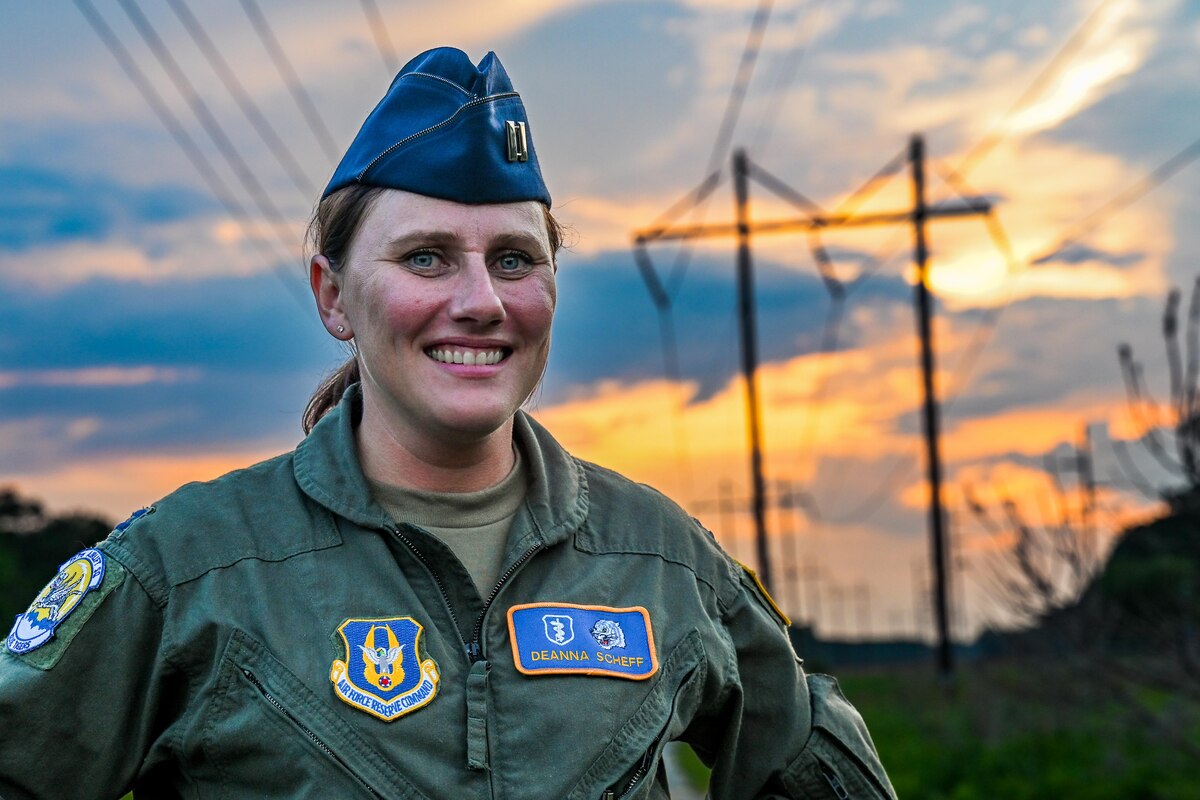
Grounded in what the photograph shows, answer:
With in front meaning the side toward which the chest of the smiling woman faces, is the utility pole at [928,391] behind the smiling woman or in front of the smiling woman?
behind

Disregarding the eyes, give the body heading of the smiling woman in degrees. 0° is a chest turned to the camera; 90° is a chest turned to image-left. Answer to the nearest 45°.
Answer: approximately 0°

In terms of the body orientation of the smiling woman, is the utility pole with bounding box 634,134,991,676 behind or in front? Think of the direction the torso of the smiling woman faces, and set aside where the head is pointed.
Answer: behind

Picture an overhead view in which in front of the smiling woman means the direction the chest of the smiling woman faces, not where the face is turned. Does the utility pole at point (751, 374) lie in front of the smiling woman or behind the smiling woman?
behind
